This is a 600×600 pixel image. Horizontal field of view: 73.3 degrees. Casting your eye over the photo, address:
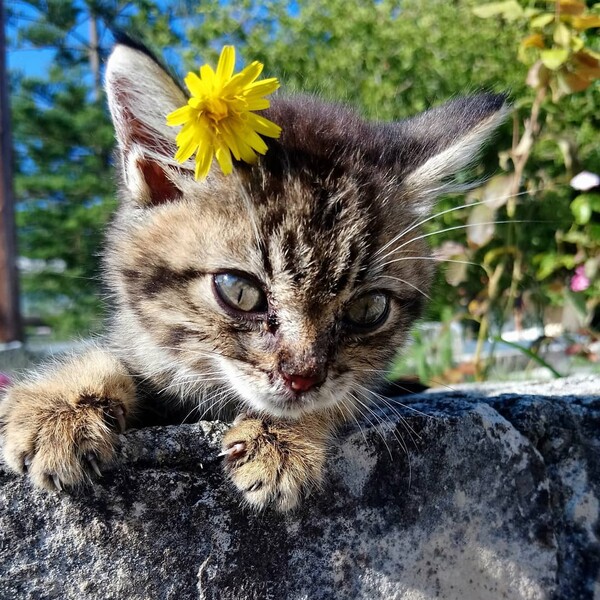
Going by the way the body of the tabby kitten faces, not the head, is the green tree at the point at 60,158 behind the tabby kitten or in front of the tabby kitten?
behind

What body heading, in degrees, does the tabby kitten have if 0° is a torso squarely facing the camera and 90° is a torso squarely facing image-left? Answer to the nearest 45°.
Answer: approximately 0°

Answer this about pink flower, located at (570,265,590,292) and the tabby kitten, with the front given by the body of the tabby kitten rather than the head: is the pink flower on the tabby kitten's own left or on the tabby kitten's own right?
on the tabby kitten's own left
